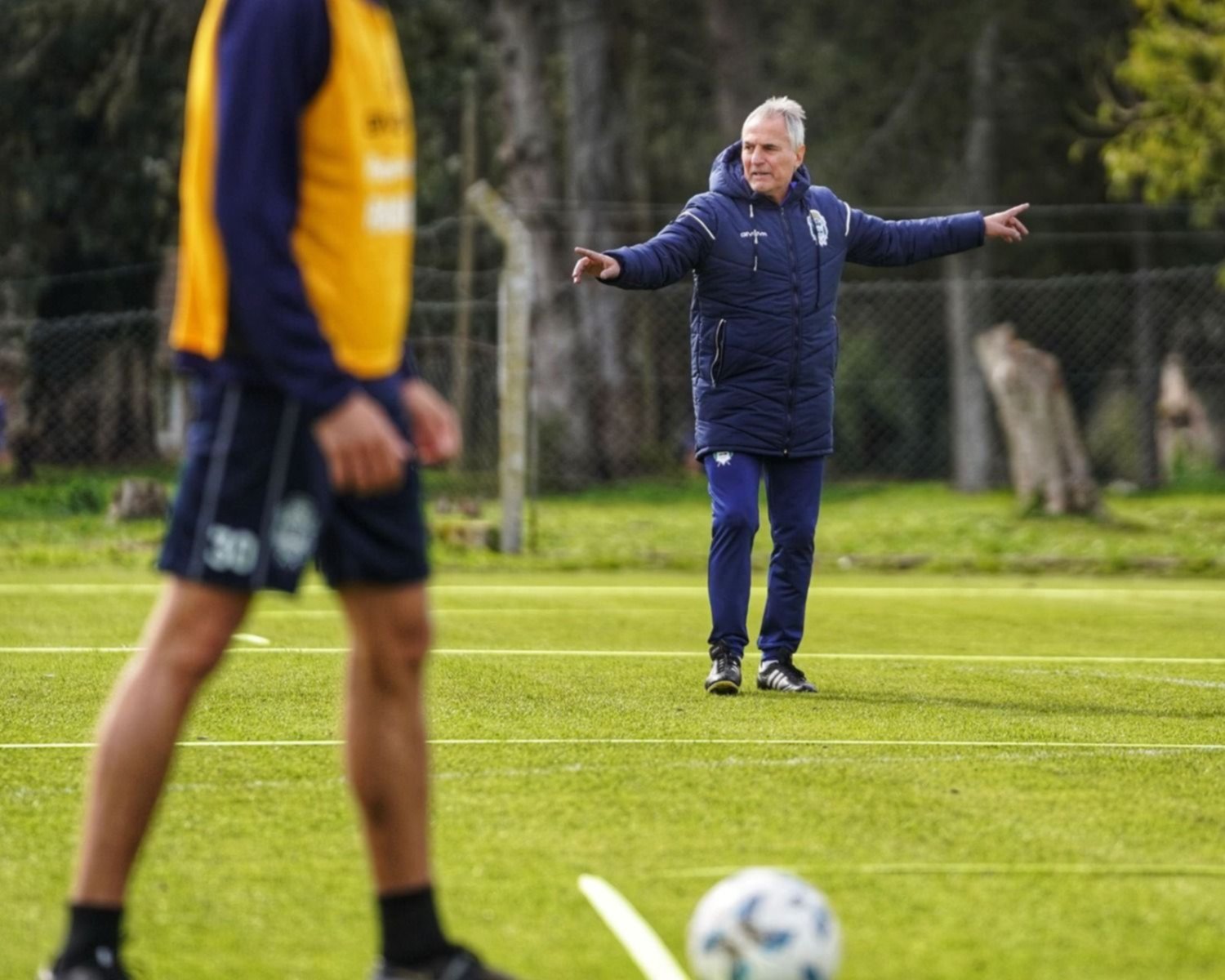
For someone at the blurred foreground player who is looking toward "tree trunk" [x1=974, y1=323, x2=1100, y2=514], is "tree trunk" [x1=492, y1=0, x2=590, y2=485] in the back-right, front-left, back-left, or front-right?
front-left

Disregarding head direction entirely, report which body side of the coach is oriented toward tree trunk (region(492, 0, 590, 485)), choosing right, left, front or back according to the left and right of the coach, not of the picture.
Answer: back

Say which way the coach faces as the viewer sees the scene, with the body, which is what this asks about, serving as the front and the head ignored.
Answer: toward the camera

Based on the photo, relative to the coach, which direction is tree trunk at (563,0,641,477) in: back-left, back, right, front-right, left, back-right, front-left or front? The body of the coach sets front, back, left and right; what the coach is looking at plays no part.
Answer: back

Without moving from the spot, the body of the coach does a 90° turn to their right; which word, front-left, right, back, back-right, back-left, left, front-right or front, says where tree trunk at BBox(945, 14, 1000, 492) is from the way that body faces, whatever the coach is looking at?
right

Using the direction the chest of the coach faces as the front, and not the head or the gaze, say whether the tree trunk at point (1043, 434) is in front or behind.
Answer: behind

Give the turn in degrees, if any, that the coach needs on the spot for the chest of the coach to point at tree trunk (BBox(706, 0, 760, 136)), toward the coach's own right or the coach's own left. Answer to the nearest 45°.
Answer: approximately 180°

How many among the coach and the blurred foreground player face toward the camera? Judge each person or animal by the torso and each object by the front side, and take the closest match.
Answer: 1

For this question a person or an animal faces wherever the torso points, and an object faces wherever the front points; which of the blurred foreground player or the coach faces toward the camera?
the coach

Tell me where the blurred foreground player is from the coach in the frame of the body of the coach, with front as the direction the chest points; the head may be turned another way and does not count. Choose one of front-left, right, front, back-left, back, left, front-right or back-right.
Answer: front
